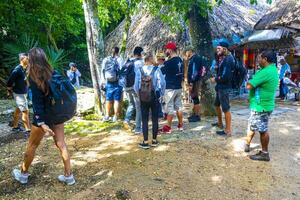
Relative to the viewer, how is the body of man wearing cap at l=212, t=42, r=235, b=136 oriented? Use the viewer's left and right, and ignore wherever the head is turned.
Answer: facing to the left of the viewer

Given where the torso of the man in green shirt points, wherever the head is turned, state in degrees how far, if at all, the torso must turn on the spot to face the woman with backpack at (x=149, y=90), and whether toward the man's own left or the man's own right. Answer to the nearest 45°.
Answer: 0° — they already face them

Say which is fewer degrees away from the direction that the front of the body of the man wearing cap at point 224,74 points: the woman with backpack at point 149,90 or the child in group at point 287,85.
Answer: the woman with backpack

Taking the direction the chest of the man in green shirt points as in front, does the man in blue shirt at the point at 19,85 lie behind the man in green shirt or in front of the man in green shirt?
in front

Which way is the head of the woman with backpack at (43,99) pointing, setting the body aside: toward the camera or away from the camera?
away from the camera

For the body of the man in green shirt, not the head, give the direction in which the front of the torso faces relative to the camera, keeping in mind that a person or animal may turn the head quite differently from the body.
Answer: to the viewer's left

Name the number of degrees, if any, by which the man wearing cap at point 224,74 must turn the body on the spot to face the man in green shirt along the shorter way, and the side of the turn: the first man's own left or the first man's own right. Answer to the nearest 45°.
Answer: approximately 135° to the first man's own left

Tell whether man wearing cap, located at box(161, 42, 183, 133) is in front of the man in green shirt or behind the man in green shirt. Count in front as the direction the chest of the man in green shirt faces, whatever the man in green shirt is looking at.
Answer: in front

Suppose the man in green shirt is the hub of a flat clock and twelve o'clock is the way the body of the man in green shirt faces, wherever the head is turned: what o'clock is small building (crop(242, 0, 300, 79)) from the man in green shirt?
The small building is roughly at 3 o'clock from the man in green shirt.

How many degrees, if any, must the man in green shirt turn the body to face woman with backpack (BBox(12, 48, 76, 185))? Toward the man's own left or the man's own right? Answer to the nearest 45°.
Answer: approximately 45° to the man's own left

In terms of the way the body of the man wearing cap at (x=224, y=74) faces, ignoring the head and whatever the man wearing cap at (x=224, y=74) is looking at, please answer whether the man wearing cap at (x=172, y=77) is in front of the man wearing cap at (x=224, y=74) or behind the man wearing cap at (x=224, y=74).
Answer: in front

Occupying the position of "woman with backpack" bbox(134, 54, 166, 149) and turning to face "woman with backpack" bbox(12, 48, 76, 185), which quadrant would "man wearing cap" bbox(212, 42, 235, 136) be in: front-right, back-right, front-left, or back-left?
back-left
